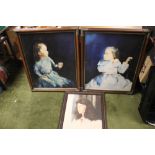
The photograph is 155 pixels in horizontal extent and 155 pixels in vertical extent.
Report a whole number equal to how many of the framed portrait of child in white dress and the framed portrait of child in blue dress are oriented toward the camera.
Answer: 2

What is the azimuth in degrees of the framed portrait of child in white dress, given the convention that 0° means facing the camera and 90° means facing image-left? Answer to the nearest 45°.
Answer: approximately 0°

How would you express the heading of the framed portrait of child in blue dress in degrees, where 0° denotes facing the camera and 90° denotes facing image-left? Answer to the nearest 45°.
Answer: approximately 0°
